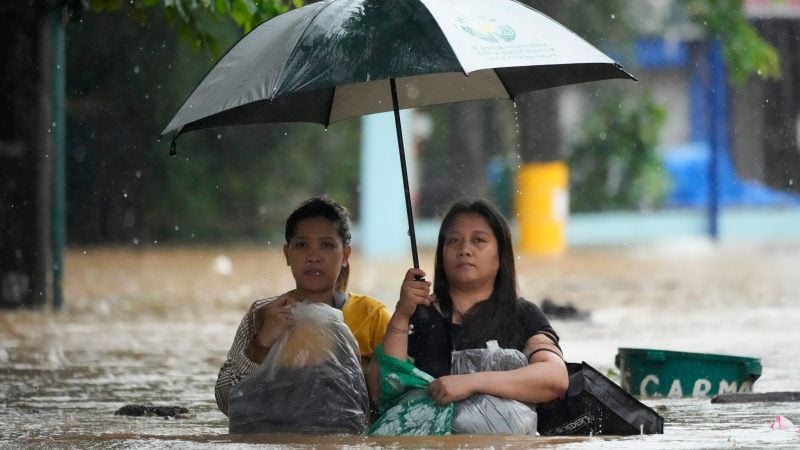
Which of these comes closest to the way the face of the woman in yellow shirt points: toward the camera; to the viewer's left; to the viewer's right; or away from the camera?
toward the camera

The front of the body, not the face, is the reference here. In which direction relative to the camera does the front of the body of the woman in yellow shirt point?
toward the camera

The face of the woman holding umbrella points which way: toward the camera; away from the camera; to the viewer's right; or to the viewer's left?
toward the camera

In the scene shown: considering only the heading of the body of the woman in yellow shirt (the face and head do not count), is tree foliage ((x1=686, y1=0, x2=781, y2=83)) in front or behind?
behind

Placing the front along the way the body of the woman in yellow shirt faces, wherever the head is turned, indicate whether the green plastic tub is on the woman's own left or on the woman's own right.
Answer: on the woman's own left

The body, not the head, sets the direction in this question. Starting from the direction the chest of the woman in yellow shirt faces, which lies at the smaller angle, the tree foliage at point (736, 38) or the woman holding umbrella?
the woman holding umbrella

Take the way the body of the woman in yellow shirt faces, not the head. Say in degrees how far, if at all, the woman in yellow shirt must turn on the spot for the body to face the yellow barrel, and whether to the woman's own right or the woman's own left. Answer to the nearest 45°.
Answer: approximately 180°

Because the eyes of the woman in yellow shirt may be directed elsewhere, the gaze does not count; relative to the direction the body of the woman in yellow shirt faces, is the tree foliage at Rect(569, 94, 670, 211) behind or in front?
behind

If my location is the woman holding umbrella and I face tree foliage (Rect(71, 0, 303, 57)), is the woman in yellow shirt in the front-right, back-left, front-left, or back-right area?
front-left

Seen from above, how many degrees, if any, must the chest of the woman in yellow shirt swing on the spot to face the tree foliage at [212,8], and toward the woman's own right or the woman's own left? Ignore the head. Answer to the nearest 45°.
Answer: approximately 180°

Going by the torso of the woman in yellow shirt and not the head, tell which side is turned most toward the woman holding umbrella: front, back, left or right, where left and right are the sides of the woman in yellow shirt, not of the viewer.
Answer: left
